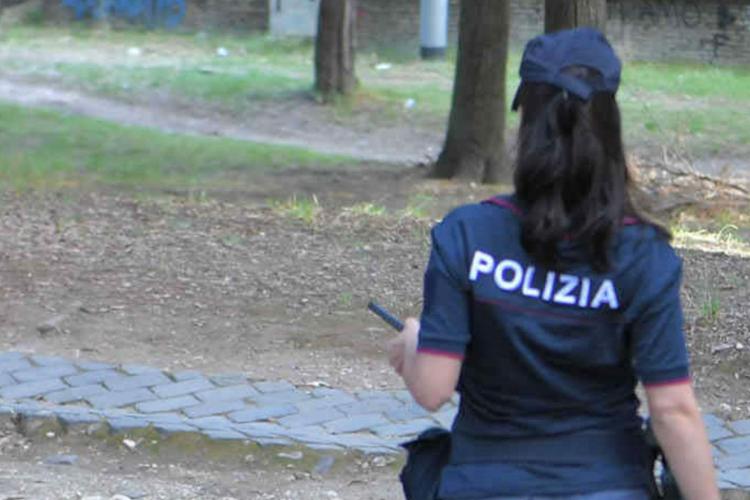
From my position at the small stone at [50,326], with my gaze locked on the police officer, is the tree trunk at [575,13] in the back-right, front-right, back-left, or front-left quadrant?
back-left

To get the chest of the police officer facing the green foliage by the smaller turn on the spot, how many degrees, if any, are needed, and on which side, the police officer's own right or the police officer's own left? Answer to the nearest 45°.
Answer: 0° — they already face it

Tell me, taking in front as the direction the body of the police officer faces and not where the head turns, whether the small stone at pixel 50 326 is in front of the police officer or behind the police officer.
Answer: in front

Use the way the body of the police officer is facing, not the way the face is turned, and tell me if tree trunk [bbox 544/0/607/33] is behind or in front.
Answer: in front

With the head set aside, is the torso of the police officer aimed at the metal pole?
yes

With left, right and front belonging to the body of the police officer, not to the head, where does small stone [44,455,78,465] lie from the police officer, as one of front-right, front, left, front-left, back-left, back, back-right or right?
front-left

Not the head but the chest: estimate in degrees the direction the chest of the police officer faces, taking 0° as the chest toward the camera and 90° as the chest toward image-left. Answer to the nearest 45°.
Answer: approximately 180°
